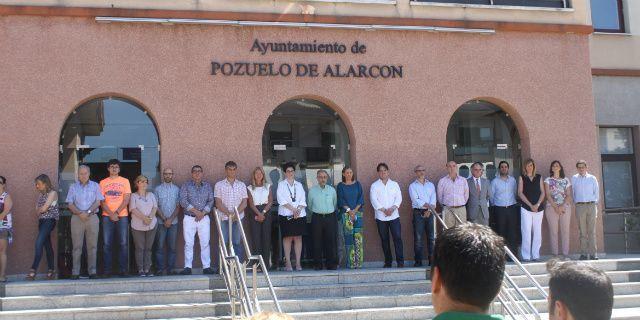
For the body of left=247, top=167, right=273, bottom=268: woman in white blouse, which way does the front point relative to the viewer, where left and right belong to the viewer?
facing the viewer

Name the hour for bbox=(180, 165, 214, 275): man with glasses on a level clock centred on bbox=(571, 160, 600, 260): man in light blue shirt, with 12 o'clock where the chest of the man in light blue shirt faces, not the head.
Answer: The man with glasses is roughly at 2 o'clock from the man in light blue shirt.

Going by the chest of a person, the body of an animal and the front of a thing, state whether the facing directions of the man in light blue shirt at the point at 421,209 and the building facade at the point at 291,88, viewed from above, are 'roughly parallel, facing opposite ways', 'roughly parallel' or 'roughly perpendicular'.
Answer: roughly parallel

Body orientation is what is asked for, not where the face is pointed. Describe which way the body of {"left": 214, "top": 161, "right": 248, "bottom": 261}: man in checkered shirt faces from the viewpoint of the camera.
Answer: toward the camera

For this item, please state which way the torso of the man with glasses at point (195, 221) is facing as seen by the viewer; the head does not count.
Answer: toward the camera

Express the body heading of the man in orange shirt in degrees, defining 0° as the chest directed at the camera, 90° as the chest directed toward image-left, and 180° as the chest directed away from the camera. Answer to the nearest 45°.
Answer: approximately 0°

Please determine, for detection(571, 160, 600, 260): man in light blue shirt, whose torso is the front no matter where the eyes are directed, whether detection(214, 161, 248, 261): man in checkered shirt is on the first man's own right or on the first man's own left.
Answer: on the first man's own right
